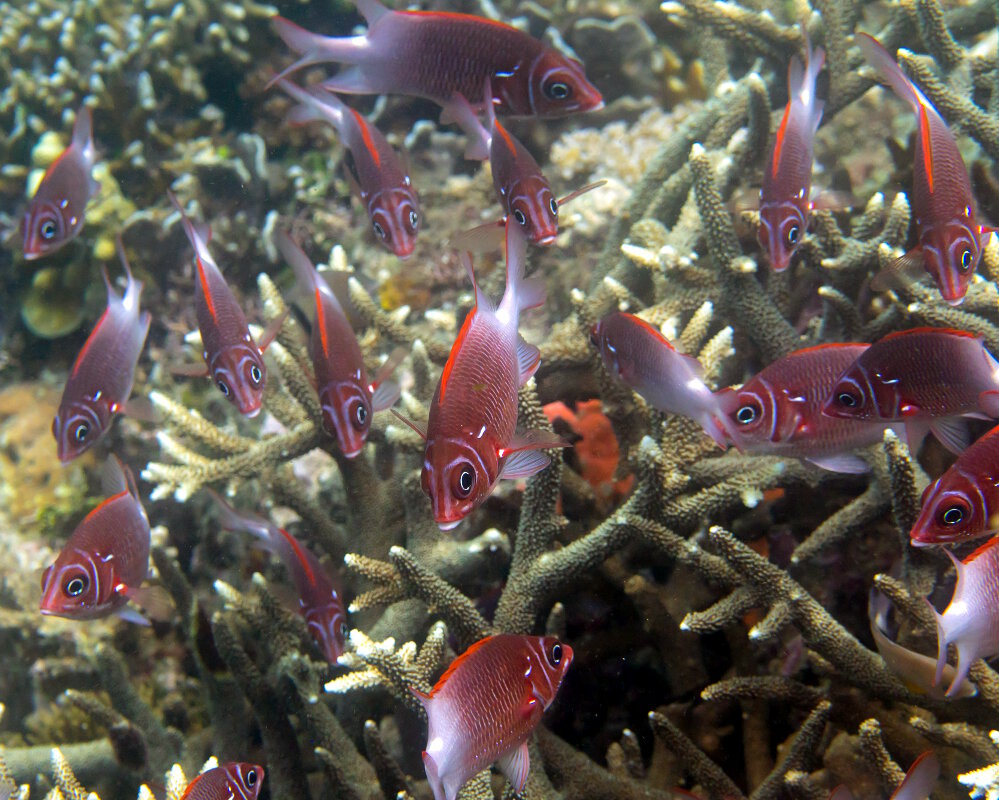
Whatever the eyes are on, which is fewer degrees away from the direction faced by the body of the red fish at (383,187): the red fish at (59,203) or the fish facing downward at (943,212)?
the fish facing downward

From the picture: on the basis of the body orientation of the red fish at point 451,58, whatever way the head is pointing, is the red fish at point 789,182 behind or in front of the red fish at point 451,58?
in front

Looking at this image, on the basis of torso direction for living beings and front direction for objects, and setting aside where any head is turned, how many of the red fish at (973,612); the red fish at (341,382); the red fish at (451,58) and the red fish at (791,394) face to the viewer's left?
1

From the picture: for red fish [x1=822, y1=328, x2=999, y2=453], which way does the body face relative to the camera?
to the viewer's left

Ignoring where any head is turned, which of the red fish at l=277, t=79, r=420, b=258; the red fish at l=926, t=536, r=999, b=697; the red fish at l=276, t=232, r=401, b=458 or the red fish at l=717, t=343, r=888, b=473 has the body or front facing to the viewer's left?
the red fish at l=717, t=343, r=888, b=473

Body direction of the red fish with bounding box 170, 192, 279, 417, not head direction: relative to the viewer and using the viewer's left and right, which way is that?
facing the viewer and to the right of the viewer

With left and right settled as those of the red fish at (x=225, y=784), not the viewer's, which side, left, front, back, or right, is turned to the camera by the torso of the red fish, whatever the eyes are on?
right

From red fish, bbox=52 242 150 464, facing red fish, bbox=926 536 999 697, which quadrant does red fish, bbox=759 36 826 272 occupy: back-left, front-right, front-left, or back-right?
front-left

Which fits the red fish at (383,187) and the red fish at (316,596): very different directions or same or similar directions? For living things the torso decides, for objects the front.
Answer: same or similar directions

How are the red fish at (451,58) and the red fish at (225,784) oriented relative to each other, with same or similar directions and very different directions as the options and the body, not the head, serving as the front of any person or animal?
same or similar directions

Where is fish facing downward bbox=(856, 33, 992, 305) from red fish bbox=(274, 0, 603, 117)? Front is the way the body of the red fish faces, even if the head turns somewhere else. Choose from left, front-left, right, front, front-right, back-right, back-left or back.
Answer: front-right

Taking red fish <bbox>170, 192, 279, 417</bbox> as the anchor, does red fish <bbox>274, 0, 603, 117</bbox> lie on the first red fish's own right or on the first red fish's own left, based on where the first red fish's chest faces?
on the first red fish's own left

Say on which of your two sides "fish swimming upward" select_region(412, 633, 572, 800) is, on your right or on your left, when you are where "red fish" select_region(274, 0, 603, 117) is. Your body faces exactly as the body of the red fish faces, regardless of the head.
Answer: on your right

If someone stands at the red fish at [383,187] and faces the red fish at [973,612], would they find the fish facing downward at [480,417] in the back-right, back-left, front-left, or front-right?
front-right

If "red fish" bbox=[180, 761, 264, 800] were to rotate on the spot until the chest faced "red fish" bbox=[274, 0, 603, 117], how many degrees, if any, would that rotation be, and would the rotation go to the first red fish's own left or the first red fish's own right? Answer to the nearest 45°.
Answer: approximately 45° to the first red fish's own left
